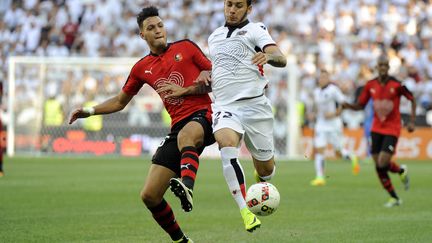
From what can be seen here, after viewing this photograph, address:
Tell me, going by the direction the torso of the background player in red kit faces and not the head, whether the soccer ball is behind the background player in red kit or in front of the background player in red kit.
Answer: in front

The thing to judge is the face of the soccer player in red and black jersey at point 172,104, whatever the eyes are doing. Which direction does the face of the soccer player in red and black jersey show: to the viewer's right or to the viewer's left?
to the viewer's right

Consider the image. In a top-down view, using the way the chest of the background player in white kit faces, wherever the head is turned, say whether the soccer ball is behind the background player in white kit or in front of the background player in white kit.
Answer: in front

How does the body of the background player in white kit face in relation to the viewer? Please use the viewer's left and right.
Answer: facing the viewer and to the left of the viewer

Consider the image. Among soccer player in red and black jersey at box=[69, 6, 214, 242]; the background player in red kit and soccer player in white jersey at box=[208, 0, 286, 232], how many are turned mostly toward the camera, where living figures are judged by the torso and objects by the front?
3

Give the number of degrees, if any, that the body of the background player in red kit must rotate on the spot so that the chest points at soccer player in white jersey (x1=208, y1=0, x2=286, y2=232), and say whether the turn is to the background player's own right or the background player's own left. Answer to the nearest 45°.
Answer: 0° — they already face them

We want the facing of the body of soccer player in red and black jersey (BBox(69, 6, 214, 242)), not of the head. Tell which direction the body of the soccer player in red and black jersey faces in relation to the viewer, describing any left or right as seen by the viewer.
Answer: facing the viewer

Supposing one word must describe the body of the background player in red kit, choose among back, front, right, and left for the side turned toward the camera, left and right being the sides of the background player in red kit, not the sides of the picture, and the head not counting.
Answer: front

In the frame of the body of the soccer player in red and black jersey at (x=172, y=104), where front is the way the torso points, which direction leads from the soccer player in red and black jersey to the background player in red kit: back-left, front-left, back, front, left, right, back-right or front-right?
back-left

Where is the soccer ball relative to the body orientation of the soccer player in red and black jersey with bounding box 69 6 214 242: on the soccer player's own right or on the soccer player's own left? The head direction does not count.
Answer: on the soccer player's own left
